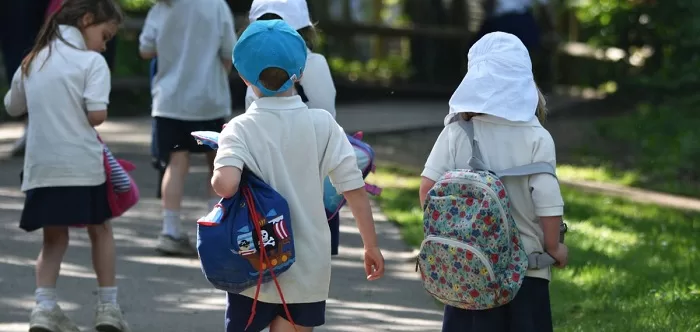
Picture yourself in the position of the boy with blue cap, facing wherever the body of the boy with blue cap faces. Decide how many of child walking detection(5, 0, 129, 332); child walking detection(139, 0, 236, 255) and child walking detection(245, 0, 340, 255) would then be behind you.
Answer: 0

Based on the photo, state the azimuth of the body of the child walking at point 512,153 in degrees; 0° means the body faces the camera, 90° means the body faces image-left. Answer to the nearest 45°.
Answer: approximately 180°

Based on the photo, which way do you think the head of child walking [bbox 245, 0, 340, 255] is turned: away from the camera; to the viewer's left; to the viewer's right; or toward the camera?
away from the camera

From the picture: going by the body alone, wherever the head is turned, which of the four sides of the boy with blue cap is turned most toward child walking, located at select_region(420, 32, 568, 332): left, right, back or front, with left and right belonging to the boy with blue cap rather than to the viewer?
right

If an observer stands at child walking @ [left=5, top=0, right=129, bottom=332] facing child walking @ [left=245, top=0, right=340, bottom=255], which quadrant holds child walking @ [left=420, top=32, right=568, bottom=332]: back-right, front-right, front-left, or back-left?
front-right

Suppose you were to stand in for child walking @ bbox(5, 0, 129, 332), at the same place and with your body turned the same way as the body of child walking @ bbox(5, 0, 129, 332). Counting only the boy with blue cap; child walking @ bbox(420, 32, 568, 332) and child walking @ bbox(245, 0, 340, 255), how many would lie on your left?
0

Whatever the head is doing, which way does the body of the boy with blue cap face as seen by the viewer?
away from the camera

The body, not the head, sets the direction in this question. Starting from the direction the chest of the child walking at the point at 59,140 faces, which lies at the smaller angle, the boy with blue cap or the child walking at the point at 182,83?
the child walking

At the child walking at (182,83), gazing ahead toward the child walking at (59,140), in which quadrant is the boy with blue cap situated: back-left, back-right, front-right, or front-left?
front-left

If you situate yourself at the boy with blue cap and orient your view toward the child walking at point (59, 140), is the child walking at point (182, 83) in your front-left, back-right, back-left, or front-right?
front-right

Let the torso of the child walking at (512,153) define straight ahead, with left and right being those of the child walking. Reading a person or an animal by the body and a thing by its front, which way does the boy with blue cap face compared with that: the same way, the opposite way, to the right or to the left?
the same way

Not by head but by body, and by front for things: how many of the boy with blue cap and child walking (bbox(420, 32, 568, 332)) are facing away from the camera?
2

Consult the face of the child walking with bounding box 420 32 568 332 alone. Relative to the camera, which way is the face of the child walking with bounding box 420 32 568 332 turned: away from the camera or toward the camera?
away from the camera

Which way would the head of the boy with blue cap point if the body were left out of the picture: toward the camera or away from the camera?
away from the camera

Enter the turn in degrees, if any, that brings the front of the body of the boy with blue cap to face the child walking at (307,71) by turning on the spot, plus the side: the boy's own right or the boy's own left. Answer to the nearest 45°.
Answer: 0° — they already face them

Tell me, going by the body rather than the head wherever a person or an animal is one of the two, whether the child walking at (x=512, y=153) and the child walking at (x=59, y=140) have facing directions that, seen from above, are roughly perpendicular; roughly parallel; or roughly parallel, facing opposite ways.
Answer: roughly parallel
